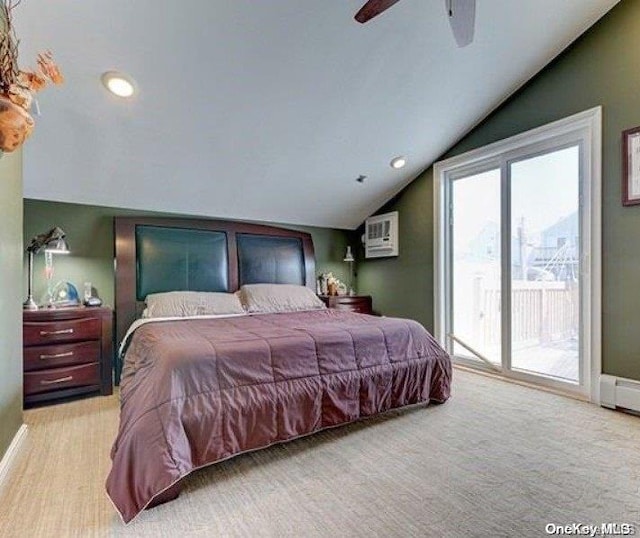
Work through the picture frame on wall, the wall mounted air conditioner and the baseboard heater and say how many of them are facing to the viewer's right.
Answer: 0

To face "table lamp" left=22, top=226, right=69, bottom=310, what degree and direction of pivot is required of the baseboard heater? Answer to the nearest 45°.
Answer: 0° — it already faces it

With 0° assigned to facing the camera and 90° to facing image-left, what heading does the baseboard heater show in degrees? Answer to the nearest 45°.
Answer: approximately 45°

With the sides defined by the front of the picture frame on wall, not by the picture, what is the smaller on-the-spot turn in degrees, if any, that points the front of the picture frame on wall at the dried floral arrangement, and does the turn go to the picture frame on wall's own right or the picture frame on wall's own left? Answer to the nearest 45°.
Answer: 0° — it already faces it

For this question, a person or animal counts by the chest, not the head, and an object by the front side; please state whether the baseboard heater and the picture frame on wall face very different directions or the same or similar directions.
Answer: same or similar directions

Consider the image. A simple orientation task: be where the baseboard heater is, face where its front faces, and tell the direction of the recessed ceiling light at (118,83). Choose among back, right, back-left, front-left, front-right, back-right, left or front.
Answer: front

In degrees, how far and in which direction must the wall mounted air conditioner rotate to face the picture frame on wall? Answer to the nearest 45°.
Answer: approximately 90° to its left

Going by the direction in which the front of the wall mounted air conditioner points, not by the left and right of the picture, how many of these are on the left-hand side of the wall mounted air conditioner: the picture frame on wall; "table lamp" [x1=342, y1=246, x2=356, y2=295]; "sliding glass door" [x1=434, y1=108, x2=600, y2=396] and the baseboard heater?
3

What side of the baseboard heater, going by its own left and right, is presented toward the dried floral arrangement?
front

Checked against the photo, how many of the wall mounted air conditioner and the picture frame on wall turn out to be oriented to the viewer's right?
0

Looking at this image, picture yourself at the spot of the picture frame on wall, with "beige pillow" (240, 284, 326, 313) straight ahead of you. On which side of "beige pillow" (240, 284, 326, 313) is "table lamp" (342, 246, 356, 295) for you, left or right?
right

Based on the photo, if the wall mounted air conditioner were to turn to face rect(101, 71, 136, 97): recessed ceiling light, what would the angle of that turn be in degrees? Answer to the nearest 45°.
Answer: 0° — it already faces it

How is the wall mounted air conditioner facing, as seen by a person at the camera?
facing the viewer and to the left of the viewer

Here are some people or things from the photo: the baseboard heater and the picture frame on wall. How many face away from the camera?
0
